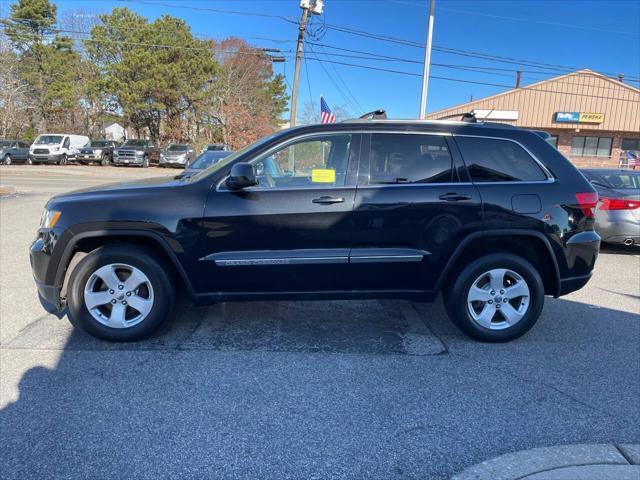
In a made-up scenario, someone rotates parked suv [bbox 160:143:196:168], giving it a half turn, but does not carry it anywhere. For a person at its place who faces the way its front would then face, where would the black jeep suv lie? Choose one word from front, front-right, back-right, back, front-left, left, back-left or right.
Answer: back-right

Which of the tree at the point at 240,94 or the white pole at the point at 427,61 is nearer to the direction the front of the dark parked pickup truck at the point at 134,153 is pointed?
the white pole

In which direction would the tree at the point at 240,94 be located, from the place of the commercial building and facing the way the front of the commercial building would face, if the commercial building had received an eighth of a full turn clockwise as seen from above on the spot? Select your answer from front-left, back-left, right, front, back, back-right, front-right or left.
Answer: front-right

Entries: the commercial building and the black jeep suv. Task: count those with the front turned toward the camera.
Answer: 1

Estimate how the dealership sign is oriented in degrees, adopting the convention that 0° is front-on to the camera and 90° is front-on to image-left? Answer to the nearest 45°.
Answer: approximately 0°

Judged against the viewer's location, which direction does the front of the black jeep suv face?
facing to the left of the viewer

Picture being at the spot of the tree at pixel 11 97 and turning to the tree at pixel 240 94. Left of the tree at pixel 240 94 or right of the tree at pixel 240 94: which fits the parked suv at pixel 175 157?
right

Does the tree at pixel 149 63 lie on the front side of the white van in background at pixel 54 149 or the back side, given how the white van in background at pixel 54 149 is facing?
on the back side

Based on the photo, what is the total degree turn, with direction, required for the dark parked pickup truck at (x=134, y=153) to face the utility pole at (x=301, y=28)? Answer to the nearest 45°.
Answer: approximately 90° to its left
